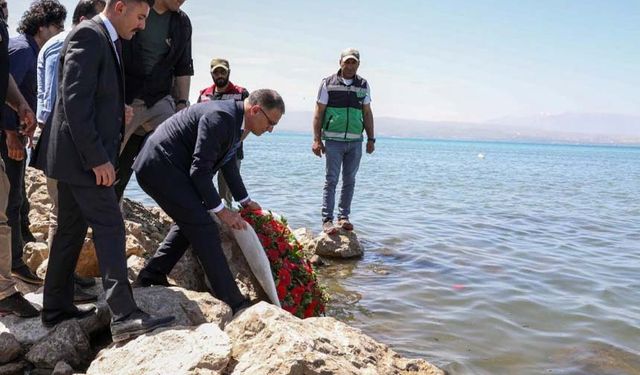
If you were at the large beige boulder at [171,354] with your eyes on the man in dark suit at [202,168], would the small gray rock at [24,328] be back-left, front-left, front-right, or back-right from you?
front-left

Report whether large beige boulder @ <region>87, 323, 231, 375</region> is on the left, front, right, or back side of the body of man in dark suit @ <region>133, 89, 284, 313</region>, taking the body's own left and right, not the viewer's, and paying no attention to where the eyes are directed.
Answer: right

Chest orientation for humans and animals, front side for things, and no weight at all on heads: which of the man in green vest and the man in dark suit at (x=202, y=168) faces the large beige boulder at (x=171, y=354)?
the man in green vest

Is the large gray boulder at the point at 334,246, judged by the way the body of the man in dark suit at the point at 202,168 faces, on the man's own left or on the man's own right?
on the man's own left

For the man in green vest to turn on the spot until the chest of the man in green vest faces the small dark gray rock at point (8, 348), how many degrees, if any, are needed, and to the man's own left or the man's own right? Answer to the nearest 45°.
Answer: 0° — they already face it

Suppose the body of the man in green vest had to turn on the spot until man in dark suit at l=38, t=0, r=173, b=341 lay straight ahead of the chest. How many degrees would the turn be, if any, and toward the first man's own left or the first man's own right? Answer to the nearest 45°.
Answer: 0° — they already face them

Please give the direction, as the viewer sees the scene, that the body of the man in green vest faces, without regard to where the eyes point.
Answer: toward the camera

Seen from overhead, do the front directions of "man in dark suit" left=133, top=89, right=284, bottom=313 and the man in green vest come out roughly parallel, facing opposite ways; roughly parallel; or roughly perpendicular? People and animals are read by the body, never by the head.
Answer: roughly perpendicular

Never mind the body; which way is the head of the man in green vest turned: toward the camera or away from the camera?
toward the camera

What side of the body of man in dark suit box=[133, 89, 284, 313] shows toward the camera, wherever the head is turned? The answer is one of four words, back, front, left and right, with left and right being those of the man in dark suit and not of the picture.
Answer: right
